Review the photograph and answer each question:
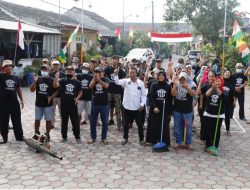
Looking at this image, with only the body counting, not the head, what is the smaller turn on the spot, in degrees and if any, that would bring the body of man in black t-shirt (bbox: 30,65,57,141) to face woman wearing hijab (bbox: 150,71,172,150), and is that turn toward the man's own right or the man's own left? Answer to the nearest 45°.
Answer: approximately 90° to the man's own left

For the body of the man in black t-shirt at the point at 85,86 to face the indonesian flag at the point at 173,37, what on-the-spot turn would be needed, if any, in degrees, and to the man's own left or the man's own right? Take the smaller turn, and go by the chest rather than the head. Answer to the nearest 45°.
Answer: approximately 135° to the man's own left

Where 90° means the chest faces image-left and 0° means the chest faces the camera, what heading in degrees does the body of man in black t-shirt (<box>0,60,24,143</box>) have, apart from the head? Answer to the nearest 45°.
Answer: approximately 0°

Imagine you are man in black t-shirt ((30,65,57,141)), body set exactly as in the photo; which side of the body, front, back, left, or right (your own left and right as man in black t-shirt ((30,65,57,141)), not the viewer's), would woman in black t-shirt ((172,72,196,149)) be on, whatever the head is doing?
left

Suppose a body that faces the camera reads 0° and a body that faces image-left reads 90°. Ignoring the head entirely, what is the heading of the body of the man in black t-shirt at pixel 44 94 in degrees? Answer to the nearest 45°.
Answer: approximately 0°
